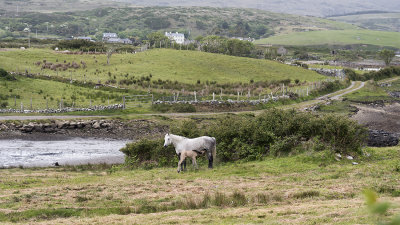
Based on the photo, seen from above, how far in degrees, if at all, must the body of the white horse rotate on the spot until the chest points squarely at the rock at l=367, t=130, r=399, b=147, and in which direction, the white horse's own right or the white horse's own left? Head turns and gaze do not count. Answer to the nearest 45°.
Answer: approximately 135° to the white horse's own right

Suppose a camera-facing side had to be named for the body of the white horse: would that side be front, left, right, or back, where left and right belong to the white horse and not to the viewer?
left

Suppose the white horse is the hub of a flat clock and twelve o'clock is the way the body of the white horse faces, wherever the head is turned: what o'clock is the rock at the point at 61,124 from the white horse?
The rock is roughly at 2 o'clock from the white horse.

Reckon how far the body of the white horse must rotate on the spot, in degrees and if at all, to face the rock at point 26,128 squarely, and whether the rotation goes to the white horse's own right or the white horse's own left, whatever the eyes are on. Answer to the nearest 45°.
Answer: approximately 45° to the white horse's own right

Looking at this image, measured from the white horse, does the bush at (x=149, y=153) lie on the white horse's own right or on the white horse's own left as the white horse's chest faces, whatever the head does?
on the white horse's own right

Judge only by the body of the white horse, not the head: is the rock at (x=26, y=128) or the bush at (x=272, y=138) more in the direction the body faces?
the rock

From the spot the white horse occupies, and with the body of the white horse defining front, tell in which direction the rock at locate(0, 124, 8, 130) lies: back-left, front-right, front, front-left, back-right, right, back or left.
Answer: front-right
